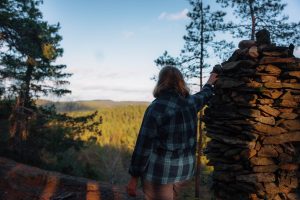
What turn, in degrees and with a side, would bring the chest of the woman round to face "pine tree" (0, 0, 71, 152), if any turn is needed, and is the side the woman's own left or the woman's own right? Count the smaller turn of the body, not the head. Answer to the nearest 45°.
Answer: approximately 45° to the woman's own left

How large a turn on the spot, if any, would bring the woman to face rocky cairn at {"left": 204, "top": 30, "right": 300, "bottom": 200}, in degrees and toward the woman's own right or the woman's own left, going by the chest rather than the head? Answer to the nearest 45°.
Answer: approximately 45° to the woman's own right

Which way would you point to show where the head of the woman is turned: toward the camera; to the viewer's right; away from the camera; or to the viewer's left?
away from the camera

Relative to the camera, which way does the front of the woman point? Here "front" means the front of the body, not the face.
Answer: away from the camera
